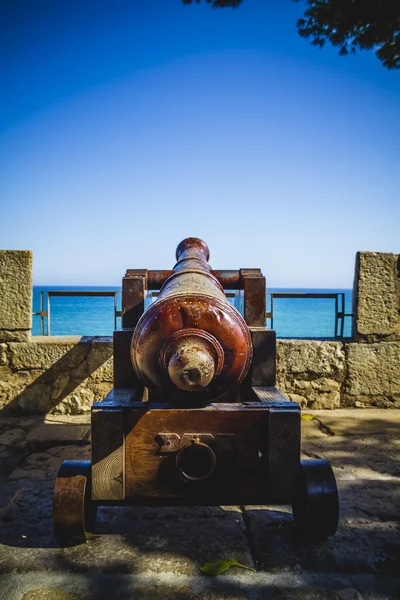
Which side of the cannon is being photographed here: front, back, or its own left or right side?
back

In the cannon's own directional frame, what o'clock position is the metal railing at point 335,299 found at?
The metal railing is roughly at 1 o'clock from the cannon.
